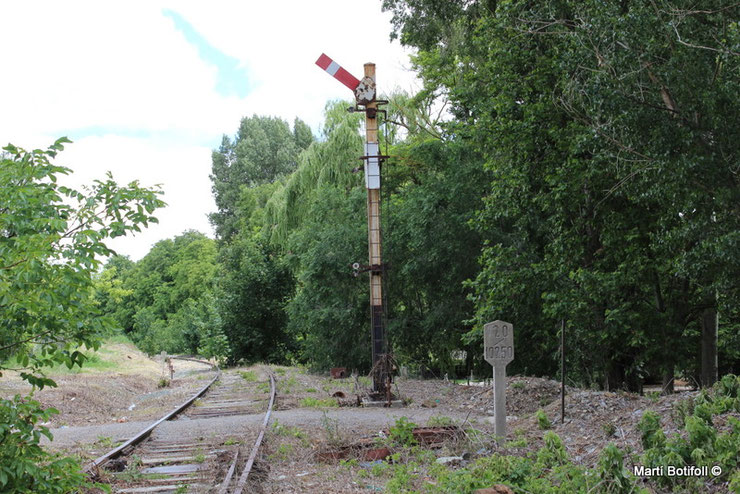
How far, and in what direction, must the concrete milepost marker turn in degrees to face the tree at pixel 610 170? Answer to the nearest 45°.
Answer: approximately 180°

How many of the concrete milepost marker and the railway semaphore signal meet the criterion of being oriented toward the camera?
2

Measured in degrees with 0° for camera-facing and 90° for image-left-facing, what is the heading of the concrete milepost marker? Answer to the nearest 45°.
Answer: approximately 0°

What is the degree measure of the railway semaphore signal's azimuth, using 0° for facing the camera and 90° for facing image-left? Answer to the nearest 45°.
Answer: approximately 0°

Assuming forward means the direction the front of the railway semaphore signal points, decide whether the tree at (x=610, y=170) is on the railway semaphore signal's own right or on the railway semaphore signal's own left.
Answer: on the railway semaphore signal's own left

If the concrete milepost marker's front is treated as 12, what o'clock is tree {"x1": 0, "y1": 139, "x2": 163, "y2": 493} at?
The tree is roughly at 1 o'clock from the concrete milepost marker.

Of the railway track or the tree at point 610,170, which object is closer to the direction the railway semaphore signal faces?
the railway track

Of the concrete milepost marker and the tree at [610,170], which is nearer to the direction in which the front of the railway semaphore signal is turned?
the concrete milepost marker

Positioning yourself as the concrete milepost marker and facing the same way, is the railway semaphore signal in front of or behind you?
behind
